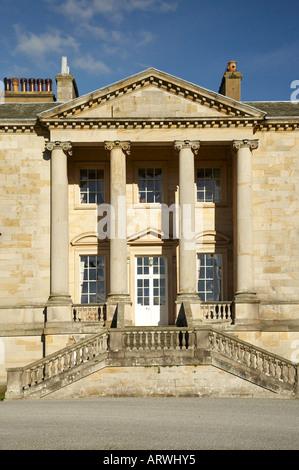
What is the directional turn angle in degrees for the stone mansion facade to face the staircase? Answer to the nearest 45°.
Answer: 0° — it already faces it

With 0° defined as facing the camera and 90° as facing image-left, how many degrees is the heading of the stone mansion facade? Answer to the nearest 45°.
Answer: approximately 0°

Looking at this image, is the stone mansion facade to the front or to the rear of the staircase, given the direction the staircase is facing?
to the rear

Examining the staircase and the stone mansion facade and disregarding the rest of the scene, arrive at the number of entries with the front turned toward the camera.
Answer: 2
